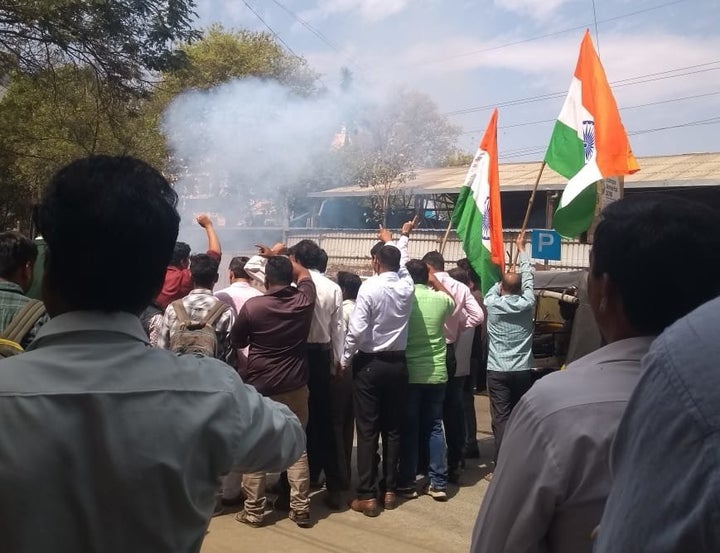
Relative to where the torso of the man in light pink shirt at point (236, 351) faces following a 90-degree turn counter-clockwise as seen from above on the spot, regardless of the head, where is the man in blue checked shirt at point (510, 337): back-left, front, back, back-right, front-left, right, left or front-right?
back

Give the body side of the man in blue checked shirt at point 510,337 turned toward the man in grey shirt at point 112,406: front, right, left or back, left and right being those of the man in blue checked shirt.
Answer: back

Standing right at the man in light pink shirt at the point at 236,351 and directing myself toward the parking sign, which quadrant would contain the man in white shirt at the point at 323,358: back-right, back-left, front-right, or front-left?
front-right

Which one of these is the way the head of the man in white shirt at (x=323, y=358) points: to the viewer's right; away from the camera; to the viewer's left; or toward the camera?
away from the camera

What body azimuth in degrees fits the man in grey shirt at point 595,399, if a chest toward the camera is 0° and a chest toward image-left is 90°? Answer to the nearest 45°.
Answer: approximately 135°

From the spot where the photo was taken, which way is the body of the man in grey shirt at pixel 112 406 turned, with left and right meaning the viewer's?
facing away from the viewer

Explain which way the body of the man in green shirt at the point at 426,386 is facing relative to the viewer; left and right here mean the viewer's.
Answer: facing away from the viewer

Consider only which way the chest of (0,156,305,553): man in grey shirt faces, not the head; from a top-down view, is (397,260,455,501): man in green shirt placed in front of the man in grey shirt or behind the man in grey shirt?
in front

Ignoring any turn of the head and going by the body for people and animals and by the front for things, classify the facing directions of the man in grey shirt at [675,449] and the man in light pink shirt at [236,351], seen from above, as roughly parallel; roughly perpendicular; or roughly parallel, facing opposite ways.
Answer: roughly parallel

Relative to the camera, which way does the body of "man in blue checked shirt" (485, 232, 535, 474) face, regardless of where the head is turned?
away from the camera

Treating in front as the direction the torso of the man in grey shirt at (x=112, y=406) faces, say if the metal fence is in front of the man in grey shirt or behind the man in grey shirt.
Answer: in front

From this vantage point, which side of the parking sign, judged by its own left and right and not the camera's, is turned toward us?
front

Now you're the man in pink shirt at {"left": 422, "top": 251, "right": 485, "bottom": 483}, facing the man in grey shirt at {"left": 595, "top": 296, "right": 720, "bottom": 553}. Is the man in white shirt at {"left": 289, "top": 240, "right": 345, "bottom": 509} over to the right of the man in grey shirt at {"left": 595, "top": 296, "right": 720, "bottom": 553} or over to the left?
right

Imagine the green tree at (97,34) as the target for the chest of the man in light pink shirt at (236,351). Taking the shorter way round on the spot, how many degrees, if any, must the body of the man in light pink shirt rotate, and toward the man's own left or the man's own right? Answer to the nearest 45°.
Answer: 0° — they already face it

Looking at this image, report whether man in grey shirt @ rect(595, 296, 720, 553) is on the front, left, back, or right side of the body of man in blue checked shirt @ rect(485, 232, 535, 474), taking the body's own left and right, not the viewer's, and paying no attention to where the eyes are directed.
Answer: back

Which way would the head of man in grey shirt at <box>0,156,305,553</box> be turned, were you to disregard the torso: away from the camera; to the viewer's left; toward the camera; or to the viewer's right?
away from the camera

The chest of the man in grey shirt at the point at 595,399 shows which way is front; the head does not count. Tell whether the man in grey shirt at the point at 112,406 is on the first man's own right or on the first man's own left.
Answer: on the first man's own left
